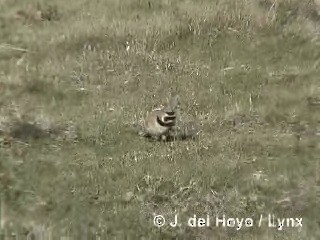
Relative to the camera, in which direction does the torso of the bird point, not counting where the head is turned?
to the viewer's right
